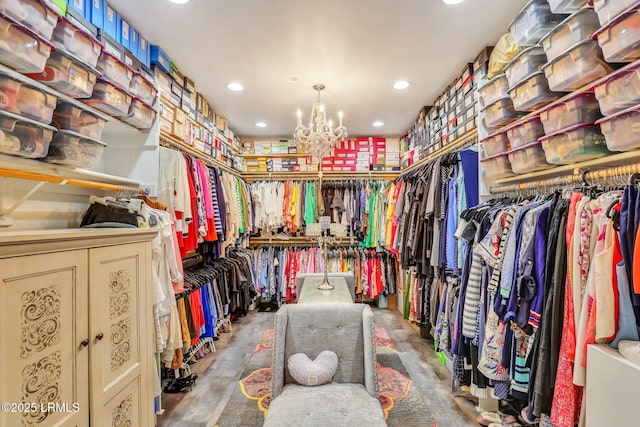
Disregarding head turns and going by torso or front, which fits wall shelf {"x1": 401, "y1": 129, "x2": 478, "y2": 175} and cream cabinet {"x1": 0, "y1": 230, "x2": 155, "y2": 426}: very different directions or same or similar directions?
very different directions

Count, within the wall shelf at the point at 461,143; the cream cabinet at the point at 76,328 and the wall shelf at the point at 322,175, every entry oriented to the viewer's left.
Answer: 1

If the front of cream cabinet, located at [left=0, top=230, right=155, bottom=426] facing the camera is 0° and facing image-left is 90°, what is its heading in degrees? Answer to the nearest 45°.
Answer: approximately 315°

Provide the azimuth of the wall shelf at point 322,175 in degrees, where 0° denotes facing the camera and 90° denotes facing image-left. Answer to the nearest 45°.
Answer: approximately 0°

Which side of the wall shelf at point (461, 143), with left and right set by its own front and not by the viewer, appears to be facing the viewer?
left

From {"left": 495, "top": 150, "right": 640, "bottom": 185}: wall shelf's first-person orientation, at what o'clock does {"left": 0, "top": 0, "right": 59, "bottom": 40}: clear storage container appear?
The clear storage container is roughly at 12 o'clock from the wall shelf.

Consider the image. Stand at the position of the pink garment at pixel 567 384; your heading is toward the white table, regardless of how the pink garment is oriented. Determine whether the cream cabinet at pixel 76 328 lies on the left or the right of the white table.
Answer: left

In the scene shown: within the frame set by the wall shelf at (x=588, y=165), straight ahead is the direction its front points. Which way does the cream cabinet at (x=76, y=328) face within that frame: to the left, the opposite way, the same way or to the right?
the opposite way

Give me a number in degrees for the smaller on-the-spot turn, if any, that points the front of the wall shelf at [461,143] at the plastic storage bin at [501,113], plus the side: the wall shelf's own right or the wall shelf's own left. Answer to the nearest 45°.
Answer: approximately 90° to the wall shelf's own left

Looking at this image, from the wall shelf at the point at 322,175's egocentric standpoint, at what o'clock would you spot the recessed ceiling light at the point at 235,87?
The recessed ceiling light is roughly at 1 o'clock from the wall shelf.

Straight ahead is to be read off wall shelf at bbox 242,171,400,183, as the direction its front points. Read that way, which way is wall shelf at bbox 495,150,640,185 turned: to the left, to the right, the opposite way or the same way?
to the right

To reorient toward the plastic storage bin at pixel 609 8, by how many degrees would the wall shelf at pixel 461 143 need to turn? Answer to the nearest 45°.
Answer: approximately 90° to its left

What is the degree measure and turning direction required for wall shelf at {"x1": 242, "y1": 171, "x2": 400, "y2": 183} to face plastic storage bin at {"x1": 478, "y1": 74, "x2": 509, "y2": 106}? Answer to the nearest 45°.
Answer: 0° — it already faces it
